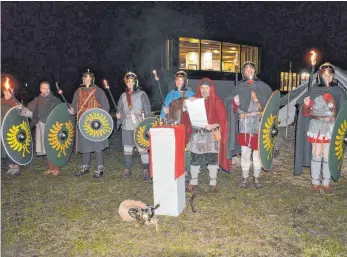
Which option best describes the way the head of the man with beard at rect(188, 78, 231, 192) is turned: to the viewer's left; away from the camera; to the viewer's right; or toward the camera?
toward the camera

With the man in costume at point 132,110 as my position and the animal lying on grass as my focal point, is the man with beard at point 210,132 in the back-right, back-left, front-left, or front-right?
front-left

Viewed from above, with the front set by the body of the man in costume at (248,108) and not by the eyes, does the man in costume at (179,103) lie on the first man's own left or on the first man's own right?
on the first man's own right

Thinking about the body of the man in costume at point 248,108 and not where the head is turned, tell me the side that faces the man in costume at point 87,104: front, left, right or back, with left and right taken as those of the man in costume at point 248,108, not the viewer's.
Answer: right

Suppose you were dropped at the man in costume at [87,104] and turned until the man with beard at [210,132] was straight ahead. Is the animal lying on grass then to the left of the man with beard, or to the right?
right

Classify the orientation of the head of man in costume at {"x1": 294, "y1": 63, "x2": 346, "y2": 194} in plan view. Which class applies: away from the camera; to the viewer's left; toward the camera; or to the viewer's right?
toward the camera

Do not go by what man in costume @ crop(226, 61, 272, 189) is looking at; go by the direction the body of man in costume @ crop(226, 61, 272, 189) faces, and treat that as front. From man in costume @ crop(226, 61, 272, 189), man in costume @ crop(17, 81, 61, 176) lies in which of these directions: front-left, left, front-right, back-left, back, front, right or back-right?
right

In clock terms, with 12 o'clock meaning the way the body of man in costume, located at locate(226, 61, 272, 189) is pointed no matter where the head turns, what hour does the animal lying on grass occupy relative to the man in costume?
The animal lying on grass is roughly at 1 o'clock from the man in costume.

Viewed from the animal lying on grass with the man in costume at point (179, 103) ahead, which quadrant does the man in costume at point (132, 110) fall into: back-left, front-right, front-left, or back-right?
front-left

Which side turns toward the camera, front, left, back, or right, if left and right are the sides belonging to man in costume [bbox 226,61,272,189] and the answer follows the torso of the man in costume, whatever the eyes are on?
front

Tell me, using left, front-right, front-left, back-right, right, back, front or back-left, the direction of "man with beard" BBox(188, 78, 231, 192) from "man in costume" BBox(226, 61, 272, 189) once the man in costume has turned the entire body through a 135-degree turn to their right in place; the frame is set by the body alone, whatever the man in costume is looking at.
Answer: left

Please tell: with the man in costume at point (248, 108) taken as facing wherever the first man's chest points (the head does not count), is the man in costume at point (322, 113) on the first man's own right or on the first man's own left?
on the first man's own left

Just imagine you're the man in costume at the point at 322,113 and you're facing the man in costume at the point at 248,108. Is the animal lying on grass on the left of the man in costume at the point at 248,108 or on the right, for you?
left
